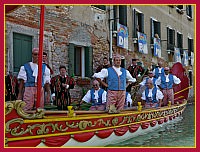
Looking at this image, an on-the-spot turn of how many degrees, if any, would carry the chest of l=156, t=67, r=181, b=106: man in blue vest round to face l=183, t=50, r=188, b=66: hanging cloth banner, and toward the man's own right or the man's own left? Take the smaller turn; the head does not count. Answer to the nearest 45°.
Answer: approximately 180°

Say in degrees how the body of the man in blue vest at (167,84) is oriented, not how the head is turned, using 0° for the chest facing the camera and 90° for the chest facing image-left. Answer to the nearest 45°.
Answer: approximately 0°

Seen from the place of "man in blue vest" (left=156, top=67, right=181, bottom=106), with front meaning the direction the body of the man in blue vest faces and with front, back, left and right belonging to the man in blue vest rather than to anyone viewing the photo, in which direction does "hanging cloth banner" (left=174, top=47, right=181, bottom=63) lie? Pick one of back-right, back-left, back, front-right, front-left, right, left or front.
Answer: back

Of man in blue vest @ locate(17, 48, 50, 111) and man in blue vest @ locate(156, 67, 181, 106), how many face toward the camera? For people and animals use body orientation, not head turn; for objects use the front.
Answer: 2

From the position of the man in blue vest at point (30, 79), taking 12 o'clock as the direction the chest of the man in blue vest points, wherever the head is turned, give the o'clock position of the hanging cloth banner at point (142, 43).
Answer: The hanging cloth banner is roughly at 7 o'clock from the man in blue vest.

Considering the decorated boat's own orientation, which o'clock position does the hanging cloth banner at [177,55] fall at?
The hanging cloth banner is roughly at 11 o'clock from the decorated boat.

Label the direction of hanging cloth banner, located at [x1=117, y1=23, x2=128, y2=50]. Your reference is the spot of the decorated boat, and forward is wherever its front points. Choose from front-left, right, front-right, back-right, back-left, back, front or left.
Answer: front-left

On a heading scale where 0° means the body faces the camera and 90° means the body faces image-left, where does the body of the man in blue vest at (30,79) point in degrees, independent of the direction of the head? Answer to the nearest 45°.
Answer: approximately 0°

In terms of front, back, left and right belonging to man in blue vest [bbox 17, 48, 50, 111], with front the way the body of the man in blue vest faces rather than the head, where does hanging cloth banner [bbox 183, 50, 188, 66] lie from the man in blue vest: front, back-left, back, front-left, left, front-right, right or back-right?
back-left
